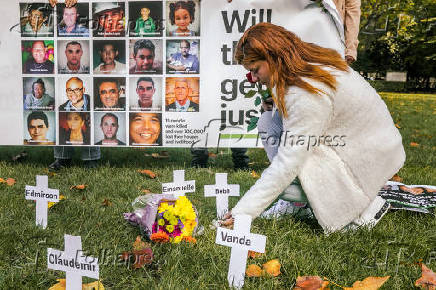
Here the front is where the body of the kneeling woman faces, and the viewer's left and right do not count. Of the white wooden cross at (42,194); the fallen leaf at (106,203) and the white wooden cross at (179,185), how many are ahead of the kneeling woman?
3

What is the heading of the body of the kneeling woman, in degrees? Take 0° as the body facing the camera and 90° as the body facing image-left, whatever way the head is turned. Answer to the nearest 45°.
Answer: approximately 90°

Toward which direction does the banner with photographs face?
toward the camera

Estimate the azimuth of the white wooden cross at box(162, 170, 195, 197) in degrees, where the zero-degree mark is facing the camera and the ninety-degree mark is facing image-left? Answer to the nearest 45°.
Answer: approximately 0°

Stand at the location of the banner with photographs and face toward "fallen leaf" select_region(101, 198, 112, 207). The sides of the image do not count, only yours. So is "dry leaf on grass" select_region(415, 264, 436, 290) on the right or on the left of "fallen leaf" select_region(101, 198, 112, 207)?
left

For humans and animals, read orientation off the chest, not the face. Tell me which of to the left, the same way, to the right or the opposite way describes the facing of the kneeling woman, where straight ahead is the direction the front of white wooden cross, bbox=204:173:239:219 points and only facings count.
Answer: to the right

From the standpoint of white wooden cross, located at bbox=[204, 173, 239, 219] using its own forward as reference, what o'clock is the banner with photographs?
The banner with photographs is roughly at 5 o'clock from the white wooden cross.

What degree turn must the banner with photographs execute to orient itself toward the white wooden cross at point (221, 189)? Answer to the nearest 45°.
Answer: approximately 45° to its left

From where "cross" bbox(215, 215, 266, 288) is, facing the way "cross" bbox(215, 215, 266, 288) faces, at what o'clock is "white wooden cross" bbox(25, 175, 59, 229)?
The white wooden cross is roughly at 4 o'clock from the cross.

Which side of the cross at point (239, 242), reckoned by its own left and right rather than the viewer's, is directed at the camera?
front

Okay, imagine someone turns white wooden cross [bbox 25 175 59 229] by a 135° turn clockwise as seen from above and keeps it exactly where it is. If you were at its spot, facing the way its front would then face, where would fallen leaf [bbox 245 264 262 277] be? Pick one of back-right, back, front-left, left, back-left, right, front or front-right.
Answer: back

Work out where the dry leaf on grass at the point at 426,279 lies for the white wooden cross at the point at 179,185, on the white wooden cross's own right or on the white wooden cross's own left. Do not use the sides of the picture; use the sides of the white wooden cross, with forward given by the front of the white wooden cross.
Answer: on the white wooden cross's own left

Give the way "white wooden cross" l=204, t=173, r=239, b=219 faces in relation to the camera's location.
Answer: facing the viewer
